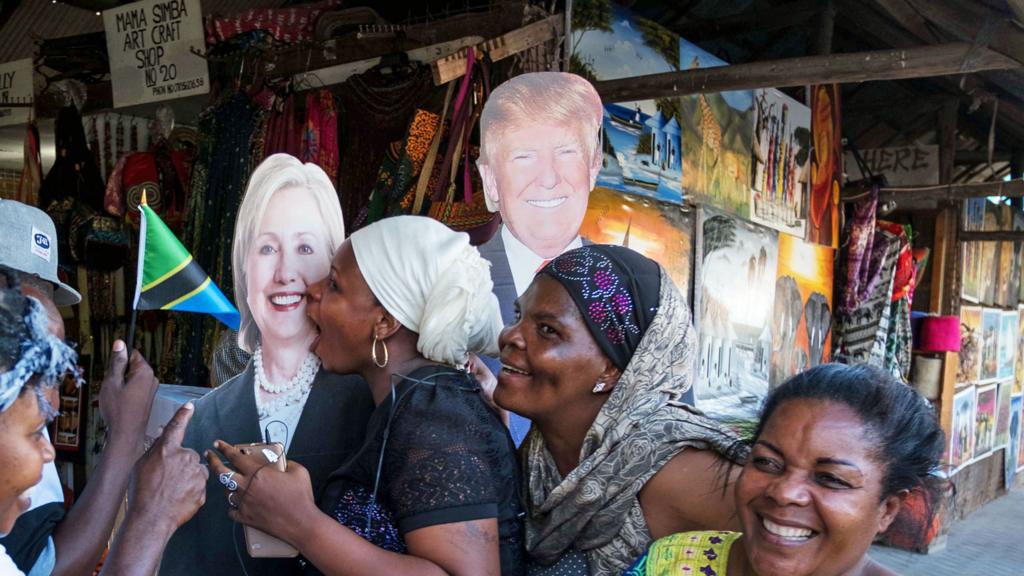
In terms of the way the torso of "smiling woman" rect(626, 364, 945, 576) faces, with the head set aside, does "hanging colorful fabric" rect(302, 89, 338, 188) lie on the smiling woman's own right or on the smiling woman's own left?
on the smiling woman's own right

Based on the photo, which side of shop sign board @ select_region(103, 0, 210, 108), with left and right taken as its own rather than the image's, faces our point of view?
front

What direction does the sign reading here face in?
toward the camera

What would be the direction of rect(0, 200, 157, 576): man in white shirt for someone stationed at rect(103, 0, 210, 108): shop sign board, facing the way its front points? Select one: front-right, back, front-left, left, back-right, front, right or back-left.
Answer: front

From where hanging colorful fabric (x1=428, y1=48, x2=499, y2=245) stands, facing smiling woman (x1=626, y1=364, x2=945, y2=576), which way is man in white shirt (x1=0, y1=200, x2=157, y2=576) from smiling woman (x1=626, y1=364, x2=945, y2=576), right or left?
right

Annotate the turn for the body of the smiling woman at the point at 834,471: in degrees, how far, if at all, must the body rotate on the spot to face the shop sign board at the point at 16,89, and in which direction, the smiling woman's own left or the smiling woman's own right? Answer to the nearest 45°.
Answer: approximately 90° to the smiling woman's own right

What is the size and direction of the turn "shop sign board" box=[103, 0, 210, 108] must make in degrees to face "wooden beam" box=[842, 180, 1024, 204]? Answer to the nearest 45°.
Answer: approximately 90° to its left

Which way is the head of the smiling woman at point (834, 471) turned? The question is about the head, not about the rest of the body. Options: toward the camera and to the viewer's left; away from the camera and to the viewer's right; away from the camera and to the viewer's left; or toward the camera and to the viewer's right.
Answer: toward the camera and to the viewer's left

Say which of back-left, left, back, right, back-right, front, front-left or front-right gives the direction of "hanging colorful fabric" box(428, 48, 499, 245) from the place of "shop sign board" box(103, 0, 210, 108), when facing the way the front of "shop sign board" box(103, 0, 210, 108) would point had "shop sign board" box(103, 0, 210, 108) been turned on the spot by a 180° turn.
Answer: back-right

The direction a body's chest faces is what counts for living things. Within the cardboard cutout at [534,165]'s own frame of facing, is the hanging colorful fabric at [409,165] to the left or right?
on its right

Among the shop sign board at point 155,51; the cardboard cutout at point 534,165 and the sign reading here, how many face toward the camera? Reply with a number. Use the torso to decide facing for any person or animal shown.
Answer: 3
